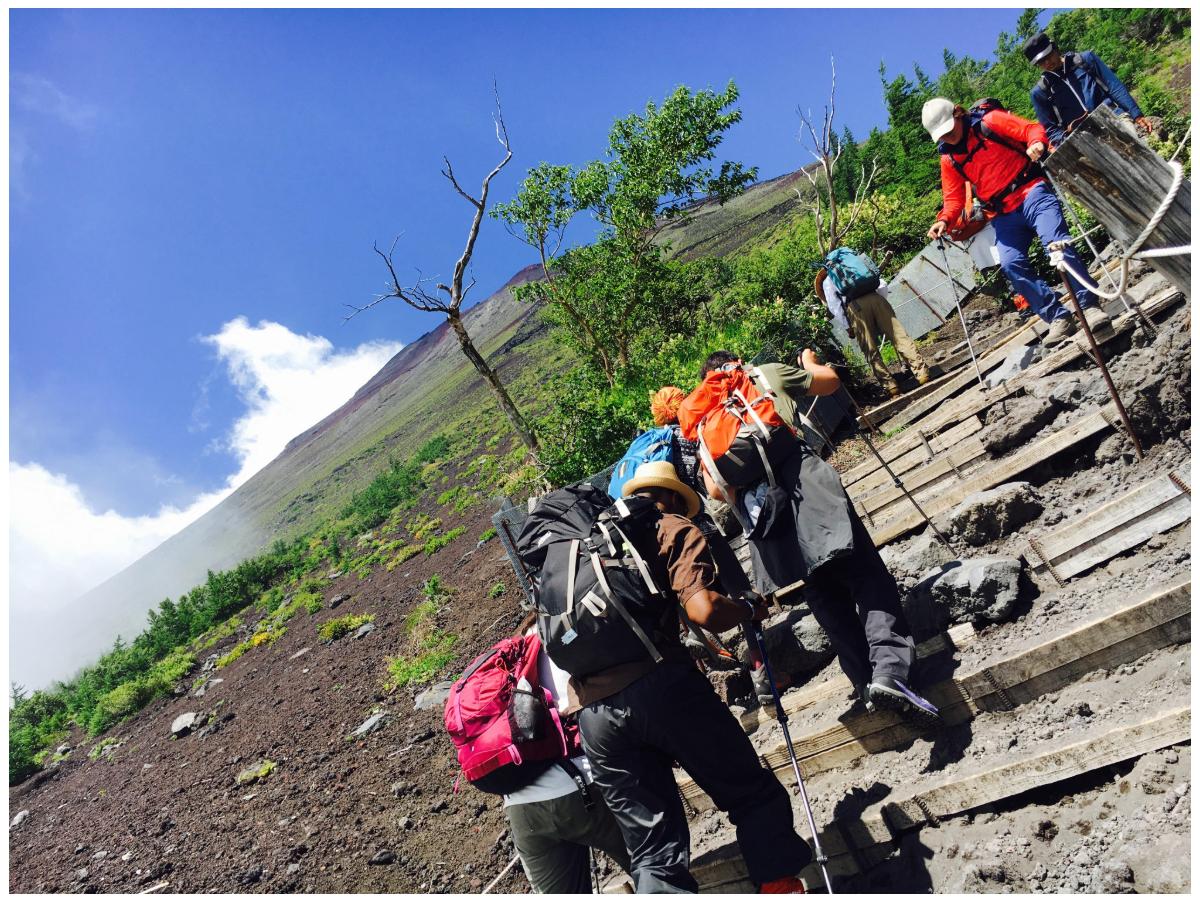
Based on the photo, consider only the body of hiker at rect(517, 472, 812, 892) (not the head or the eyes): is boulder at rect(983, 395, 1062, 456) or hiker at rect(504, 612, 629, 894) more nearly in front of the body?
the boulder

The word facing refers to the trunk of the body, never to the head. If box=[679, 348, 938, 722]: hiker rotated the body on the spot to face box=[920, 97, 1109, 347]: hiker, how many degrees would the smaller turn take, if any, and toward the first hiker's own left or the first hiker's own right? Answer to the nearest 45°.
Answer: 0° — they already face them

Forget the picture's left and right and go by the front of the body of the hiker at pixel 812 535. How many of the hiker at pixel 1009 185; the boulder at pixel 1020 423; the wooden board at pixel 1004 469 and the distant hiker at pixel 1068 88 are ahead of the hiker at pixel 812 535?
4

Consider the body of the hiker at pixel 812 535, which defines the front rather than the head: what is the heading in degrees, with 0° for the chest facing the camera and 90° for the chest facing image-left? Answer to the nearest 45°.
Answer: approximately 225°

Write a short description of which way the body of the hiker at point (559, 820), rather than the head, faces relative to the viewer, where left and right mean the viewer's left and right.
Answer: facing away from the viewer and to the right of the viewer

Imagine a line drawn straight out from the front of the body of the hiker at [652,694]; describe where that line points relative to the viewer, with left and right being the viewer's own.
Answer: facing away from the viewer and to the right of the viewer

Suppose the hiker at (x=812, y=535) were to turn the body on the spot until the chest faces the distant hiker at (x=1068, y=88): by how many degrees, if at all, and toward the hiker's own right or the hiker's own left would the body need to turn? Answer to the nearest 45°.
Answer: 0° — they already face them

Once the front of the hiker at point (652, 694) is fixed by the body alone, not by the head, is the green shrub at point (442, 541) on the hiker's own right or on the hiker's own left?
on the hiker's own left

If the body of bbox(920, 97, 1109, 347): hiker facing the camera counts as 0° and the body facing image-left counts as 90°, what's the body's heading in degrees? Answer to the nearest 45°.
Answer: approximately 45°

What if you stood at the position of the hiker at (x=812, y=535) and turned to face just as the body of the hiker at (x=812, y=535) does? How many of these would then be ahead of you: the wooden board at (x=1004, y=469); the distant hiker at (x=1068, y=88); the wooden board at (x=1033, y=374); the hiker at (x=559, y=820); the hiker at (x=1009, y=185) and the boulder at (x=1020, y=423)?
5
